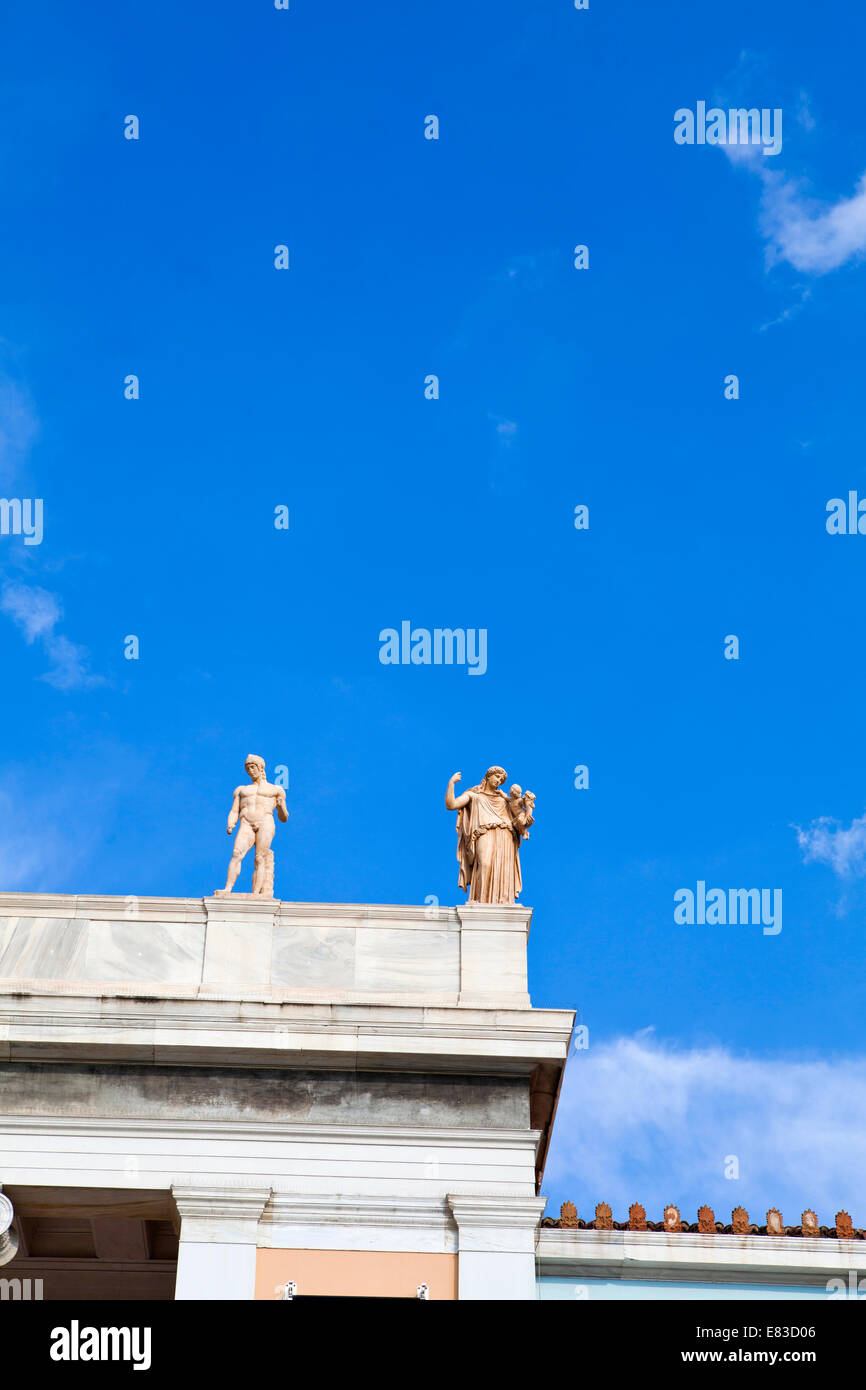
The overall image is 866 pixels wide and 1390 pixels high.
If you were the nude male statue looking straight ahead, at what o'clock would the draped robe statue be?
The draped robe statue is roughly at 9 o'clock from the nude male statue.

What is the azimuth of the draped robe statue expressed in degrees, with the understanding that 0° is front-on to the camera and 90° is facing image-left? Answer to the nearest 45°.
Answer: approximately 0°

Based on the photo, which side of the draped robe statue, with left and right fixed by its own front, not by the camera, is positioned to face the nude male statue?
right
